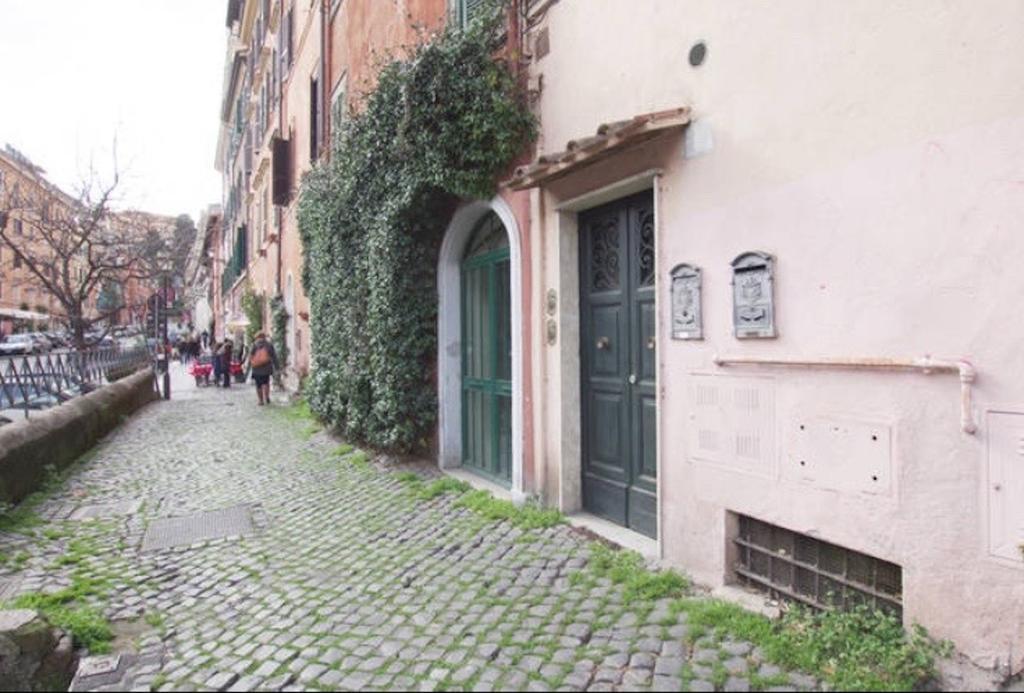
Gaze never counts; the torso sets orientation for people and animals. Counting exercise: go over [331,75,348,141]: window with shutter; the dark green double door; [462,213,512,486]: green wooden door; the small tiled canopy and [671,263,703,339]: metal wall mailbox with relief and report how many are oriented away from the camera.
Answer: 0

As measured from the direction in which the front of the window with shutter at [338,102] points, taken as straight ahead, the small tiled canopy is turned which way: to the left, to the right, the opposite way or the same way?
the same way

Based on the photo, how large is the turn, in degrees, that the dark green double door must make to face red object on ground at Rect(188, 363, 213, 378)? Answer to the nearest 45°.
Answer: approximately 90° to its right

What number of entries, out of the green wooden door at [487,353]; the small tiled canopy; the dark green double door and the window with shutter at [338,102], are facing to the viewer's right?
0

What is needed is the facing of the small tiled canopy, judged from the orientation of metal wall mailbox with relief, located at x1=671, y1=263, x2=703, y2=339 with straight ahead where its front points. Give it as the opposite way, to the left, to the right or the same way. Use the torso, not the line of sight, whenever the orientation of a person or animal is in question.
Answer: the same way

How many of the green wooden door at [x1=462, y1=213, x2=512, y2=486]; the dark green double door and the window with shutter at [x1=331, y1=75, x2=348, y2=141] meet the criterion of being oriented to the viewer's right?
0

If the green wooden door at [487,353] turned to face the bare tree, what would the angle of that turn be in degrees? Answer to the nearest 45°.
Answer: approximately 90° to its right

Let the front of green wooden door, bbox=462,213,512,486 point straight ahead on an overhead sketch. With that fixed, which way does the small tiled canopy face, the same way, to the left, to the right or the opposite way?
the same way

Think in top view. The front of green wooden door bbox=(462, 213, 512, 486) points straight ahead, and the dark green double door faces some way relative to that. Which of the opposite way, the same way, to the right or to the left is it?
the same way

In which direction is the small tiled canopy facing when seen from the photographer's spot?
facing the viewer and to the left of the viewer

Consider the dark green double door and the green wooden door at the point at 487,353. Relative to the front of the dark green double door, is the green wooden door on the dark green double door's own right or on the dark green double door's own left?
on the dark green double door's own right

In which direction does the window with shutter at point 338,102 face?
to the viewer's left

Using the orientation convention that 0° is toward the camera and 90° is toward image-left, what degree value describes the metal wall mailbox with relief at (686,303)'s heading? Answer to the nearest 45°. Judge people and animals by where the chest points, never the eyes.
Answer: approximately 45°

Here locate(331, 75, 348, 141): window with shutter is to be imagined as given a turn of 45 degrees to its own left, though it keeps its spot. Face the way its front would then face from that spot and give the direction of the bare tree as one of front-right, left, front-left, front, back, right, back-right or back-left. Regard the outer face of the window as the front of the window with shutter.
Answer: right

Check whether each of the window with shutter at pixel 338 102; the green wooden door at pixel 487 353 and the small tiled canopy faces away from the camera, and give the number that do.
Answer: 0
